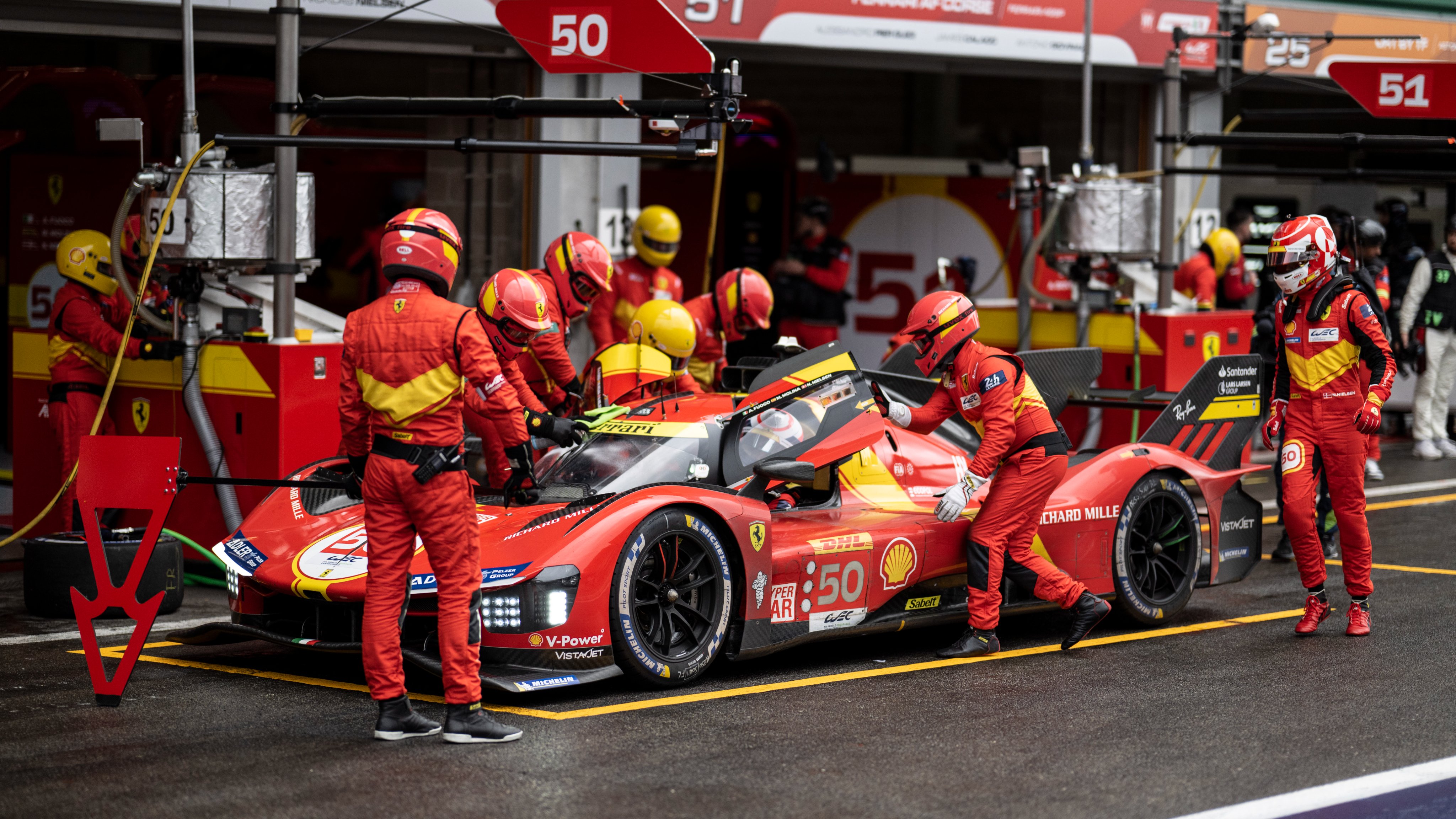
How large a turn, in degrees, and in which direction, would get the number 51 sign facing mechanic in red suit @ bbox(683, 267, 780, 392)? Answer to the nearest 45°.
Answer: approximately 45° to its right

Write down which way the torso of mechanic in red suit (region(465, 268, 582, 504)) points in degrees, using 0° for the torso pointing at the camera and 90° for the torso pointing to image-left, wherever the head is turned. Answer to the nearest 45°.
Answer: approximately 315°

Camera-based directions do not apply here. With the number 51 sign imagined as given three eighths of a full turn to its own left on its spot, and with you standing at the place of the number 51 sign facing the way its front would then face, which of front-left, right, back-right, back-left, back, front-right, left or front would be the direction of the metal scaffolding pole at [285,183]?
back

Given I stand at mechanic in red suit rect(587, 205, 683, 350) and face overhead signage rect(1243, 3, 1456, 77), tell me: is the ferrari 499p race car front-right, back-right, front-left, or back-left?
back-right

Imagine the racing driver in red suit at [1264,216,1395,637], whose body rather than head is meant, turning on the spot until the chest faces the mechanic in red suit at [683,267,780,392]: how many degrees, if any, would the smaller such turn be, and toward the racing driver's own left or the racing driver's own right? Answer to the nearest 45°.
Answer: approximately 90° to the racing driver's own right

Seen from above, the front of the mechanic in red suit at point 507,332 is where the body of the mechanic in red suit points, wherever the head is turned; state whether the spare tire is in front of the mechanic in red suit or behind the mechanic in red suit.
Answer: behind

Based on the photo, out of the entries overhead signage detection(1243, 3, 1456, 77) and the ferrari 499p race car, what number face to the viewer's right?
0

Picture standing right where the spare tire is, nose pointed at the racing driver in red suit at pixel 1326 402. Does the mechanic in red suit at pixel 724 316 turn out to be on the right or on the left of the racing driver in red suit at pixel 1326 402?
left

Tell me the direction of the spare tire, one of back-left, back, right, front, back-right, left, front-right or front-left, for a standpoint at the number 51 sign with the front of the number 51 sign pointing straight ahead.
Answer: front-right

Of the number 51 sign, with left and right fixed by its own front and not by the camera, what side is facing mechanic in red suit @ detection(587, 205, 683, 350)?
right

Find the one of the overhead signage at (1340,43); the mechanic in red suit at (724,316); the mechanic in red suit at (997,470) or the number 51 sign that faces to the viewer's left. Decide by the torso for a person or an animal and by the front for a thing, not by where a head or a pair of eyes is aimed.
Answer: the mechanic in red suit at (997,470)

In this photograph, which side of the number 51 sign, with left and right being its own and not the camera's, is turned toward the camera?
front

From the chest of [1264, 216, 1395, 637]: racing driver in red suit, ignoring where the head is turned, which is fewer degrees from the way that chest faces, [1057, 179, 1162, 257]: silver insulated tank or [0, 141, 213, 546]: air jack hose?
the air jack hose

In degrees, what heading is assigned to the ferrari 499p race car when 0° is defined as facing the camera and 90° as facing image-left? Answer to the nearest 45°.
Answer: approximately 45°

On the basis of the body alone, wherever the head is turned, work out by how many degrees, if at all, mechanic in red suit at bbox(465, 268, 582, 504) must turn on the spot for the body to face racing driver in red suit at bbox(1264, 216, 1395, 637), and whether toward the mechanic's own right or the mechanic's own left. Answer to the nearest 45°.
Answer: approximately 45° to the mechanic's own left

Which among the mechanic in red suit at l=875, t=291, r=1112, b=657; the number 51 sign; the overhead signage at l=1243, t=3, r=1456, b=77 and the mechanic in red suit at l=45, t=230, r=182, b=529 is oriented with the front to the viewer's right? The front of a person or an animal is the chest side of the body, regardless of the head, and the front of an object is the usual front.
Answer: the mechanic in red suit at l=45, t=230, r=182, b=529

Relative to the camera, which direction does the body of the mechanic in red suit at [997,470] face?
to the viewer's left

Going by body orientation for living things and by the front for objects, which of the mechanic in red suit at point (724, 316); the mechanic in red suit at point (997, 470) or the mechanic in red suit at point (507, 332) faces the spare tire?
the mechanic in red suit at point (997, 470)
